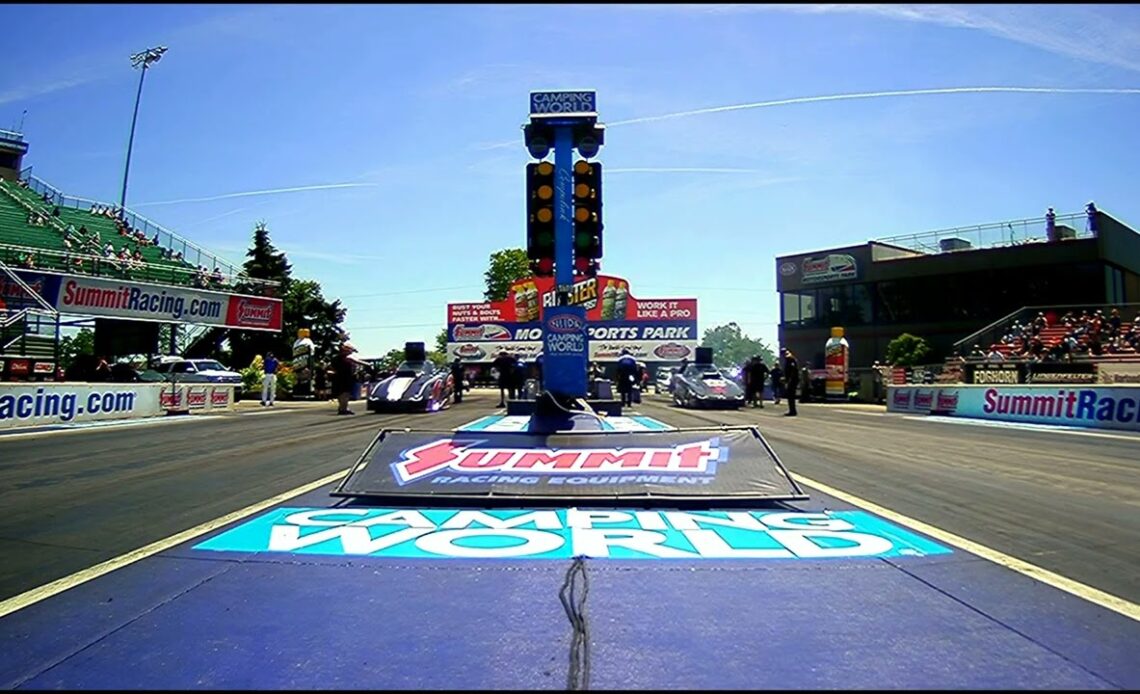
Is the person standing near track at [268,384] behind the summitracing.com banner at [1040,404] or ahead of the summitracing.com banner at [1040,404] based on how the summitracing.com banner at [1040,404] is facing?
ahead

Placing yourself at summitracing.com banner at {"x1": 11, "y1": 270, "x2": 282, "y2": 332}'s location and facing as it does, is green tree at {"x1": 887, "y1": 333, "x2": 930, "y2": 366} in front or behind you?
in front

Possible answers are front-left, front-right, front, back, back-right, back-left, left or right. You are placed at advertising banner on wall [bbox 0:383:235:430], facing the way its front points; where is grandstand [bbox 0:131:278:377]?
back-left

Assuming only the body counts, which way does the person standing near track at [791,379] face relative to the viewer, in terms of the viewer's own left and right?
facing to the left of the viewer

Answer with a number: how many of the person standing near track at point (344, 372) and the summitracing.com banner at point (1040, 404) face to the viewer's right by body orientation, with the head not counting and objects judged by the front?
1

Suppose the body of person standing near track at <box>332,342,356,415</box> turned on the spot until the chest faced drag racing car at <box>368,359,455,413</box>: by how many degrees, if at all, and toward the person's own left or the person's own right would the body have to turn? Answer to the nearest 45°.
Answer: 0° — they already face it

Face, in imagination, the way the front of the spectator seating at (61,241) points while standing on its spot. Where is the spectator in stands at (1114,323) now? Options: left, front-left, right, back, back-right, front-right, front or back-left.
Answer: front

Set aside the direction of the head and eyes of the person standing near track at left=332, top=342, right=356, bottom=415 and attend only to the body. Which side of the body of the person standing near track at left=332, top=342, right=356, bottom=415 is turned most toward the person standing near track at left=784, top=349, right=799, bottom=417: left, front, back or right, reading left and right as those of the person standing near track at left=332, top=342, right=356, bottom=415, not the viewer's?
front

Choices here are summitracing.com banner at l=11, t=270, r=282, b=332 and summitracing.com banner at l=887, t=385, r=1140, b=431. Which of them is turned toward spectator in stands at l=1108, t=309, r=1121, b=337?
summitracing.com banner at l=11, t=270, r=282, b=332

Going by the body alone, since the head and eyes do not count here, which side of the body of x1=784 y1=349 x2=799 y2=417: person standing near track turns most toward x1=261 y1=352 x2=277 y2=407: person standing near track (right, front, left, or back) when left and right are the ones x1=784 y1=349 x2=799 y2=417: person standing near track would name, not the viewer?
front

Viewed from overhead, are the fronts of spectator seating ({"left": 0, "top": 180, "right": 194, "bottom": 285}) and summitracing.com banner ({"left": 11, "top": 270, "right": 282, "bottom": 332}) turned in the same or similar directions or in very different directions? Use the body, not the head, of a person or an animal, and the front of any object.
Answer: same or similar directions

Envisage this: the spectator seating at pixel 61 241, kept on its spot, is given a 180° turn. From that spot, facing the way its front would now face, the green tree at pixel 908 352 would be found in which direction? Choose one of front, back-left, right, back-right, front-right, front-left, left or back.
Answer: back

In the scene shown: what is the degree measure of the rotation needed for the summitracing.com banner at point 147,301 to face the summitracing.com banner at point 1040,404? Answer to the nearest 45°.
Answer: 0° — it already faces it

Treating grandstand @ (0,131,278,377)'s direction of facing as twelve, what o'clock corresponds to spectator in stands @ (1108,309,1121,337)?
The spectator in stands is roughly at 12 o'clock from the grandstand.

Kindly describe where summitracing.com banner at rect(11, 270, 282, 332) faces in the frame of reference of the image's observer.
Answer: facing the viewer and to the right of the viewer

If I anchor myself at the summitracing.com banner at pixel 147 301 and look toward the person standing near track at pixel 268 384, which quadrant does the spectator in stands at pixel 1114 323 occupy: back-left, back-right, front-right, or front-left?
front-left

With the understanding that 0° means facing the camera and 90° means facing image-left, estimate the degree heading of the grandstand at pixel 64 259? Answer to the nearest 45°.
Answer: approximately 315°

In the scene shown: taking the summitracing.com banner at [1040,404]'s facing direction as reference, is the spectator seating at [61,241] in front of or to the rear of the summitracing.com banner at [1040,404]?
in front
